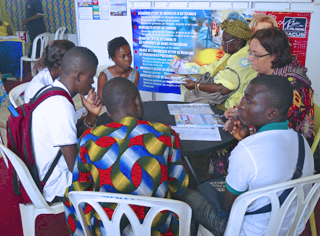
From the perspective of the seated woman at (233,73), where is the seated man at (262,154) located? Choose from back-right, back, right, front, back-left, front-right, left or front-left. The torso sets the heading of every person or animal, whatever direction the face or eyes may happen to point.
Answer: left

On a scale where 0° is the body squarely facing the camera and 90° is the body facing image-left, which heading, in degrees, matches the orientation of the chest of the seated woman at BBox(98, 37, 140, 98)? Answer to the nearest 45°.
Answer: approximately 315°

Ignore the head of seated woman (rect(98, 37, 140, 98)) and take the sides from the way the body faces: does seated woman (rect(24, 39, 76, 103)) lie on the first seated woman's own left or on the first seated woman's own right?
on the first seated woman's own right

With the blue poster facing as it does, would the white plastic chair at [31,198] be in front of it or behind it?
in front

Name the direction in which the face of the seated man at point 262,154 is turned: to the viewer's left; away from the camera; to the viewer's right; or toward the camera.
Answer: to the viewer's left

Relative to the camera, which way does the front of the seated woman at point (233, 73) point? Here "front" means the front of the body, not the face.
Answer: to the viewer's left

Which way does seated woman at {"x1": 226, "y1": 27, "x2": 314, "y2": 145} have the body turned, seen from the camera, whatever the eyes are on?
to the viewer's left

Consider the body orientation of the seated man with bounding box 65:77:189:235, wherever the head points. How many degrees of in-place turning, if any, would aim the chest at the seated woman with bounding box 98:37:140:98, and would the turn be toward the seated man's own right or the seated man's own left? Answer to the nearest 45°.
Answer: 0° — they already face them

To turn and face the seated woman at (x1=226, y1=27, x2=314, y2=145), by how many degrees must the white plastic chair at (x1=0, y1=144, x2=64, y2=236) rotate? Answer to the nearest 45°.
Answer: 0° — it already faces them

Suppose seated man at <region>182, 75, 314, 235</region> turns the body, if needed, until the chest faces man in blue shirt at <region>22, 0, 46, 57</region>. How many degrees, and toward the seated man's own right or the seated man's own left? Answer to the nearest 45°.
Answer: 0° — they already face them

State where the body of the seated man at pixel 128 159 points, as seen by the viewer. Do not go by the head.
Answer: away from the camera

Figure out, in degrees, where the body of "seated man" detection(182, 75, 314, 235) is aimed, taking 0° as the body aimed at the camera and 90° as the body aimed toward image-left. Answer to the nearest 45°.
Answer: approximately 135°
